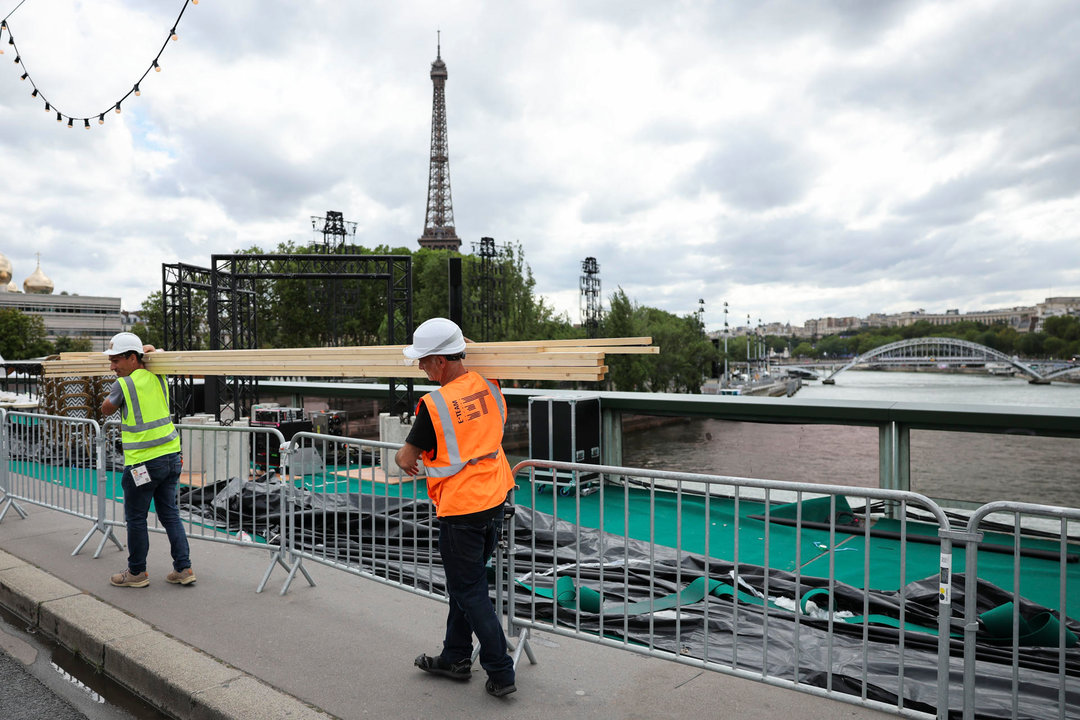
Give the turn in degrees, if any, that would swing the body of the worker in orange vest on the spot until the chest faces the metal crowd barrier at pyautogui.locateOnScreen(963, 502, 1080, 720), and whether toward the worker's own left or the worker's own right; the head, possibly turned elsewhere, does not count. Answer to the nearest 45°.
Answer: approximately 135° to the worker's own right

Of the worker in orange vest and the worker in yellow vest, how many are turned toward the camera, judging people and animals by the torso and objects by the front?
0

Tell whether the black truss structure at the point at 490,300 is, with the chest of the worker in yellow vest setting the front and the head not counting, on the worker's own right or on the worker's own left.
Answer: on the worker's own right

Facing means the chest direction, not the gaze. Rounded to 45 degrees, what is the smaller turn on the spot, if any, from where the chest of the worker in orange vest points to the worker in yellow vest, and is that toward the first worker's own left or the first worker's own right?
0° — they already face them

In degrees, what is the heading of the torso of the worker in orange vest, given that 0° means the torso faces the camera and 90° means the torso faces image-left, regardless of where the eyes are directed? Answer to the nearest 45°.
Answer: approximately 135°

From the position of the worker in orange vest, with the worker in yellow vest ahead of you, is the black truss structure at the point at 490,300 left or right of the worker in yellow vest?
right

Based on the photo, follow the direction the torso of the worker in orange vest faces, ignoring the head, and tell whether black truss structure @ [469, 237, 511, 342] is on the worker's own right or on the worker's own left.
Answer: on the worker's own right

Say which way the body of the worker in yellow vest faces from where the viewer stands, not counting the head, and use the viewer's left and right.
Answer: facing away from the viewer and to the left of the viewer
